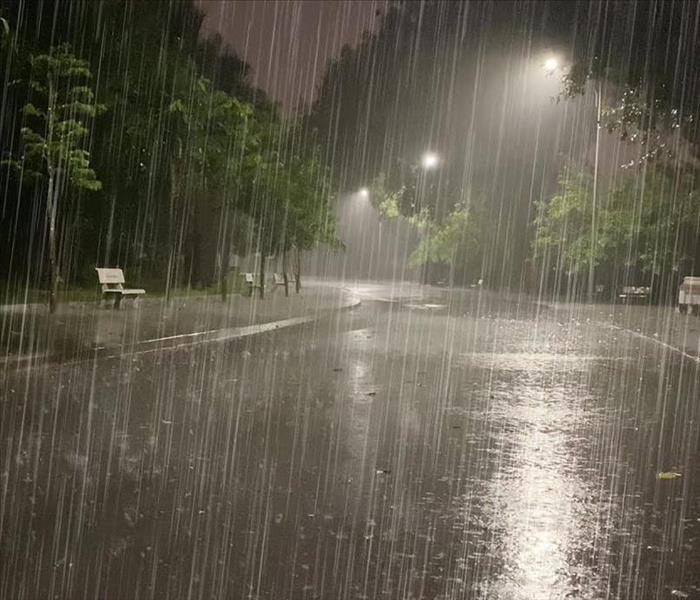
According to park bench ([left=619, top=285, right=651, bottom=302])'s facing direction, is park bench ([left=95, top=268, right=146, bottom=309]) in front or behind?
in front

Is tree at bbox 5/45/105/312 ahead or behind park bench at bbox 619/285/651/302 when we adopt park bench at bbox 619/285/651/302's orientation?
ahead

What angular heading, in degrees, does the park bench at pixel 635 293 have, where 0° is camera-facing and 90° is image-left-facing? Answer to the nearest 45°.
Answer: approximately 45°

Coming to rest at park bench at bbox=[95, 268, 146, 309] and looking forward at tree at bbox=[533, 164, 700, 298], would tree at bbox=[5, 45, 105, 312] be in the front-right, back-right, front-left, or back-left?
back-right
